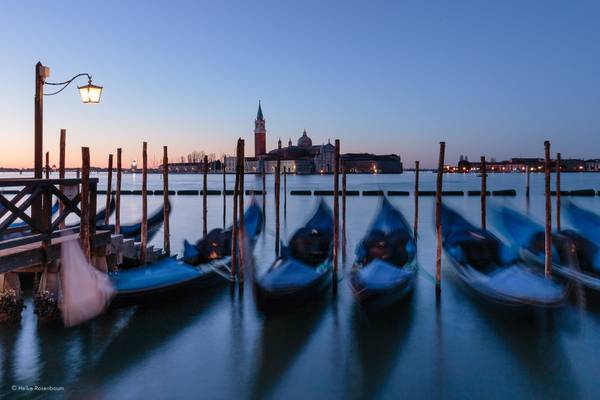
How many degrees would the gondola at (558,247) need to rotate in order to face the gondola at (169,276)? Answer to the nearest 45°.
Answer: approximately 90° to its left

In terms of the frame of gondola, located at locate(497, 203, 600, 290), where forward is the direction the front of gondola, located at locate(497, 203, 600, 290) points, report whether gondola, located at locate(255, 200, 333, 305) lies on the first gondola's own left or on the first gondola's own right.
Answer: on the first gondola's own left

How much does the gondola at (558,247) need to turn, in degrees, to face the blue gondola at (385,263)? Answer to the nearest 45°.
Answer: approximately 90° to its left

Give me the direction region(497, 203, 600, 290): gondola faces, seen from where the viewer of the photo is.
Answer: facing away from the viewer and to the left of the viewer

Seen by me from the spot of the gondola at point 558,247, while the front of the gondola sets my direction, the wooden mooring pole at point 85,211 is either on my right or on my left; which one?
on my left
